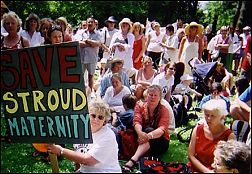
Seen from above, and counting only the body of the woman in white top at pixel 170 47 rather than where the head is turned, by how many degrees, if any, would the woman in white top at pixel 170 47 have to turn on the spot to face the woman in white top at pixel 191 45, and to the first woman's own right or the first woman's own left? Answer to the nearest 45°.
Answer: approximately 135° to the first woman's own left

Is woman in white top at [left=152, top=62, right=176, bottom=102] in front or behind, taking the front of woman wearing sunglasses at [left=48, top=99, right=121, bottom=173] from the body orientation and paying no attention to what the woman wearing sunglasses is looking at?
behind

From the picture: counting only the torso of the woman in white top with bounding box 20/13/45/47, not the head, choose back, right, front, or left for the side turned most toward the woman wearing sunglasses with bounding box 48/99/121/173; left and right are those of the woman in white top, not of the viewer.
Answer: front

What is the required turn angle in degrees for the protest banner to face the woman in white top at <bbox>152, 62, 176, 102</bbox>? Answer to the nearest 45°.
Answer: approximately 135° to its left
